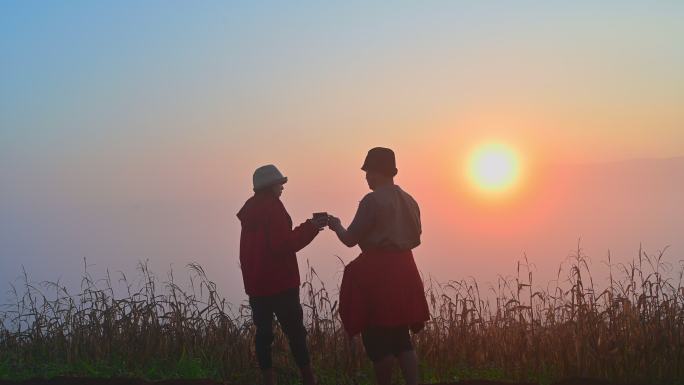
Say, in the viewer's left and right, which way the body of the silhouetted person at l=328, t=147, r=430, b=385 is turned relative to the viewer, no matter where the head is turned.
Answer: facing away from the viewer and to the left of the viewer

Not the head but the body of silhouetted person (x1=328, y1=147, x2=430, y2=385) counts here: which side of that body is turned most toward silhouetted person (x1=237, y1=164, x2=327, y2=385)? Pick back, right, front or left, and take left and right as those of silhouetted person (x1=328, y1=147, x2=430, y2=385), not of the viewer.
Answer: front

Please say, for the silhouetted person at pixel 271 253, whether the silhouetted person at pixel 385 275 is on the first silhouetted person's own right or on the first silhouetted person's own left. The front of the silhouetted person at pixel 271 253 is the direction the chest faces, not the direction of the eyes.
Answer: on the first silhouetted person's own right

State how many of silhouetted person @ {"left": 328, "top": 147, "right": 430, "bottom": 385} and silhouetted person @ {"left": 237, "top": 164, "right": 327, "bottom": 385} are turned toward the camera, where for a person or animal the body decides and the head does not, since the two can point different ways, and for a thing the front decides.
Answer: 0

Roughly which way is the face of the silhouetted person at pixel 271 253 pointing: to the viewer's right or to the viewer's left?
to the viewer's right

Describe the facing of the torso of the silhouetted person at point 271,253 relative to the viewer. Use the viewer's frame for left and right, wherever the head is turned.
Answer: facing away from the viewer and to the right of the viewer
